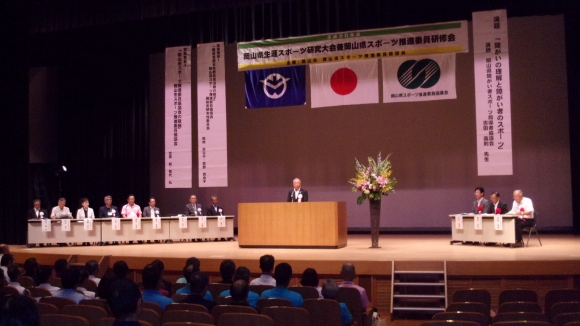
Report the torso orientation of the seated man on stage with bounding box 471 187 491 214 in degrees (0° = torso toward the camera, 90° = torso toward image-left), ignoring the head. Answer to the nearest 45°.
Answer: approximately 45°

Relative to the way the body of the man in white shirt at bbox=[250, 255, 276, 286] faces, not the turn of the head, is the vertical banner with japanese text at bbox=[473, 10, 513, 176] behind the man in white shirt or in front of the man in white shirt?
in front

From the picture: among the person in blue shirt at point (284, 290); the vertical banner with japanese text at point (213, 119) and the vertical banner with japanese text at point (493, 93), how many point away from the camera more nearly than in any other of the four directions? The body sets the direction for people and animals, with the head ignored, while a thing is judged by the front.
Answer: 1

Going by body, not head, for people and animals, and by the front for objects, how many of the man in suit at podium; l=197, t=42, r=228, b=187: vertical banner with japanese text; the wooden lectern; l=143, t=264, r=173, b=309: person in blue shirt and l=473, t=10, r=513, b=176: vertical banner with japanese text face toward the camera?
4

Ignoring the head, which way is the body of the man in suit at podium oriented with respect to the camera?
toward the camera

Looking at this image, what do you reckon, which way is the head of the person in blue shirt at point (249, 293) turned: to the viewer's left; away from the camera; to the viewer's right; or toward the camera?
away from the camera

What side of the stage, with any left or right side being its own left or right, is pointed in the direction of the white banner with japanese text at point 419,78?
back

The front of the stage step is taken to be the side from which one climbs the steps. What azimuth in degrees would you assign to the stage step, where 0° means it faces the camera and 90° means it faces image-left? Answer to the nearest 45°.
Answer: approximately 0°

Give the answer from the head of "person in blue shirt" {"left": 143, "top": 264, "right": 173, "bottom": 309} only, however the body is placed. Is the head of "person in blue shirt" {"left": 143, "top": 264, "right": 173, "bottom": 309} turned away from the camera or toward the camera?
away from the camera

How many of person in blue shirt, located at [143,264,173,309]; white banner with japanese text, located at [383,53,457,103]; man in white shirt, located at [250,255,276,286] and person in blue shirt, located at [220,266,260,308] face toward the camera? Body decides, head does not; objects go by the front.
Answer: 1

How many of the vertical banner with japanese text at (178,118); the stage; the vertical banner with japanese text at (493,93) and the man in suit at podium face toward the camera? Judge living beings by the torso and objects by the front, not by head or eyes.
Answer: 4

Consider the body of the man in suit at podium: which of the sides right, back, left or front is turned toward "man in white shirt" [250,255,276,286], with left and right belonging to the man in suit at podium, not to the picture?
front

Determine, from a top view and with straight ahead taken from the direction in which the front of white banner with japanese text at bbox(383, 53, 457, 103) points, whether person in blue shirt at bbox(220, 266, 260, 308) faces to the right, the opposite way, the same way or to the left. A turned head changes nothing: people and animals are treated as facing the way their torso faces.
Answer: the opposite way

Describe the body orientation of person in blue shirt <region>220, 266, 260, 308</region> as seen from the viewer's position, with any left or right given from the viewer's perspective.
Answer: facing away from the viewer
